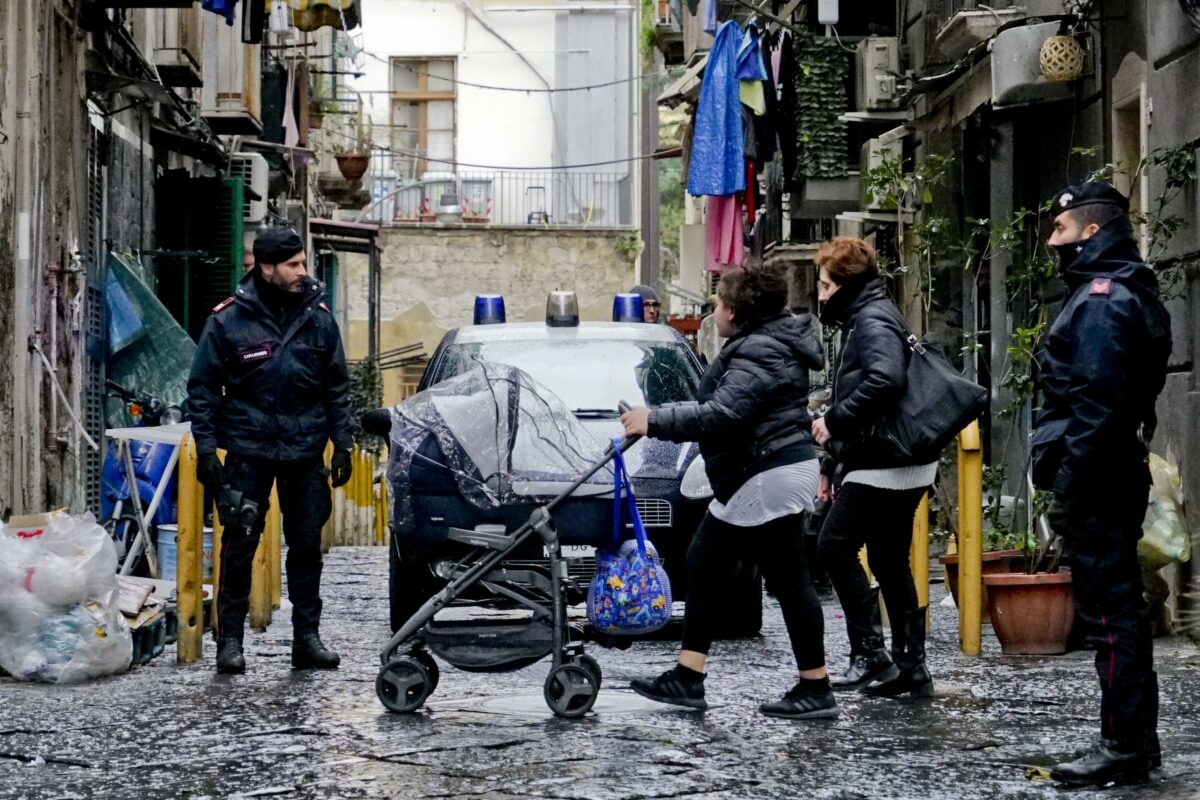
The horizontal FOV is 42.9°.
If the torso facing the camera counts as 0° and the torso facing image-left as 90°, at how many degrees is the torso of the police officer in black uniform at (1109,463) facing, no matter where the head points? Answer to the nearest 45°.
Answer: approximately 90°

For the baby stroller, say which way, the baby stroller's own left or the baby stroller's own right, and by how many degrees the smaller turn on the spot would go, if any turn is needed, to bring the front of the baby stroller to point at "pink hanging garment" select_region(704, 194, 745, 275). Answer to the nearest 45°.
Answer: approximately 90° to the baby stroller's own right

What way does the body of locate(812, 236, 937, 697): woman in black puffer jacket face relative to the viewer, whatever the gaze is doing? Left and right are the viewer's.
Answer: facing to the left of the viewer

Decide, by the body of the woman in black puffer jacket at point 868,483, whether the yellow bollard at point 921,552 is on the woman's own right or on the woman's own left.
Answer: on the woman's own right

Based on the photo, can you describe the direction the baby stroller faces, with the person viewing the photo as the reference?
facing to the left of the viewer

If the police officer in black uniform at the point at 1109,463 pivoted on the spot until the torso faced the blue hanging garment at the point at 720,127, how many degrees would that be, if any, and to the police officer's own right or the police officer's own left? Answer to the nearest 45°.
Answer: approximately 90° to the police officer's own right

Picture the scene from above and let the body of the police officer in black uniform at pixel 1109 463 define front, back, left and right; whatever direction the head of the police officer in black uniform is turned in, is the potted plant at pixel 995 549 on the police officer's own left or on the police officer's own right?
on the police officer's own right

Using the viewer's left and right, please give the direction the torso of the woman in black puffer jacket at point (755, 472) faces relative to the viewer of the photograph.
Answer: facing to the left of the viewer

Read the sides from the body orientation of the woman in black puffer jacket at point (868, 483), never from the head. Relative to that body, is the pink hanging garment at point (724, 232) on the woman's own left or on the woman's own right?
on the woman's own right

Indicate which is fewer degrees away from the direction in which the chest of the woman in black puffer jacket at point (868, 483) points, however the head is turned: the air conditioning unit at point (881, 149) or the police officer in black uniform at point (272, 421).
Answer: the police officer in black uniform

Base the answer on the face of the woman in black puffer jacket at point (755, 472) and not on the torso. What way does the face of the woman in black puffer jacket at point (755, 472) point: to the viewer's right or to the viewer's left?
to the viewer's left
